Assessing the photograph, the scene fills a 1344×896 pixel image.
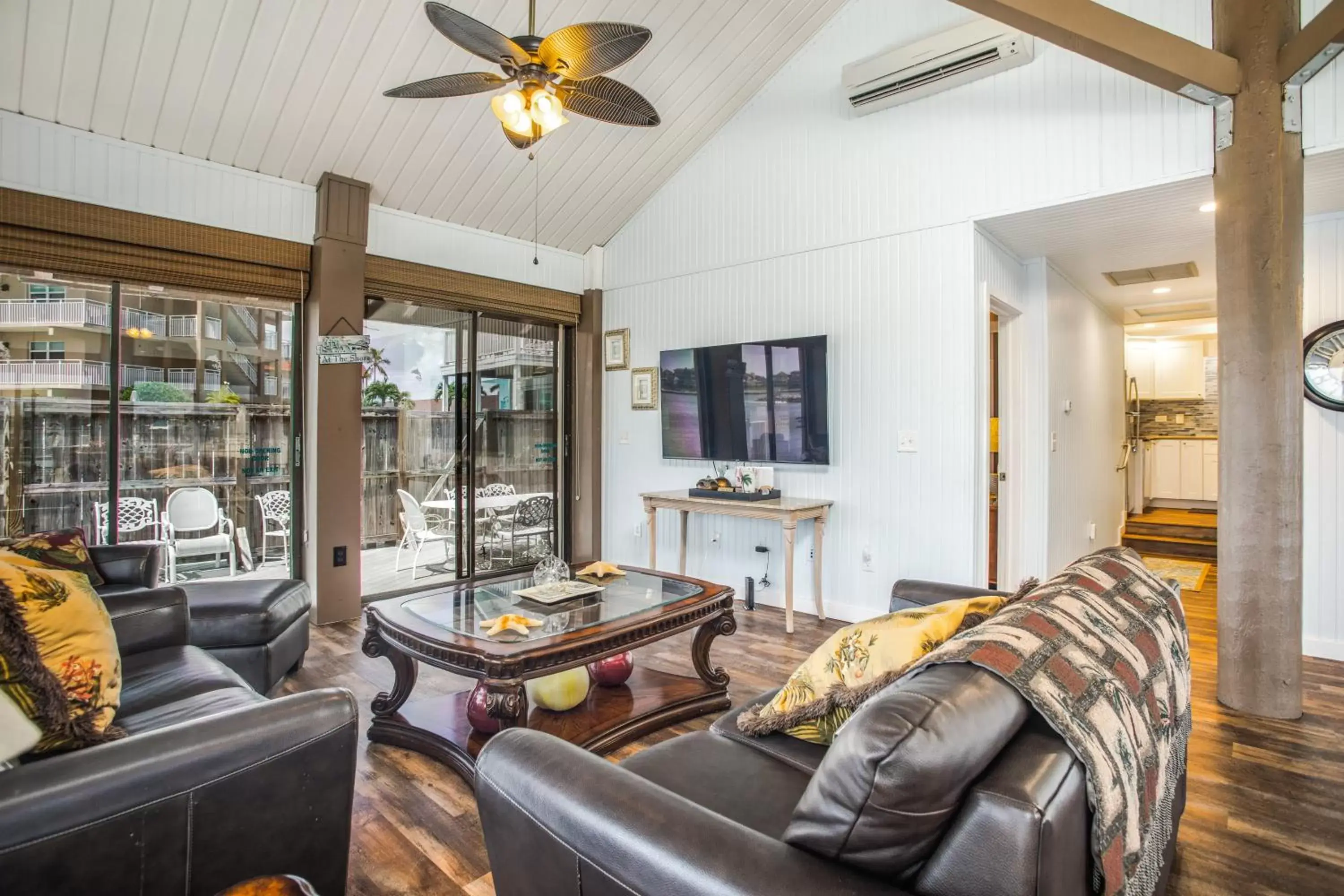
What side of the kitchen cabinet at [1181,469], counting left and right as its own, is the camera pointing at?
front

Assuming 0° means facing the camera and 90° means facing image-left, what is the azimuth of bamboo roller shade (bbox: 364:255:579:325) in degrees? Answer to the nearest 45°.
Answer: approximately 315°

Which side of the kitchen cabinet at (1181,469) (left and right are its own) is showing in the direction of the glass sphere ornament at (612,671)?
front

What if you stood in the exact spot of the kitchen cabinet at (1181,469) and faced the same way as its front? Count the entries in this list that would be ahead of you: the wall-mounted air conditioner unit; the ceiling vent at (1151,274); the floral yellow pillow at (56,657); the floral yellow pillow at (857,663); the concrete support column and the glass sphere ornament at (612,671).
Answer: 6

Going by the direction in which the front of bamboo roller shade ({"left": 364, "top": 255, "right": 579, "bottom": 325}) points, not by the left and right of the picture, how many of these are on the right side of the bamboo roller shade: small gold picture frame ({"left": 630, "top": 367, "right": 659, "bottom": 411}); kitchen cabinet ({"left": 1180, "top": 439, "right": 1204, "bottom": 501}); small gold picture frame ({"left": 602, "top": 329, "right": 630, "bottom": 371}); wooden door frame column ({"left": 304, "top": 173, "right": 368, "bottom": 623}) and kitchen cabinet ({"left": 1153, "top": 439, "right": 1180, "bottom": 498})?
1

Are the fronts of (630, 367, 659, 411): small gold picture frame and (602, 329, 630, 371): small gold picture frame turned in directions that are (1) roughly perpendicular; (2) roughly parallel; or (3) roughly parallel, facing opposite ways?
roughly parallel

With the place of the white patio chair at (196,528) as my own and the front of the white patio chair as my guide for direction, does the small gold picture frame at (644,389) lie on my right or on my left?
on my left

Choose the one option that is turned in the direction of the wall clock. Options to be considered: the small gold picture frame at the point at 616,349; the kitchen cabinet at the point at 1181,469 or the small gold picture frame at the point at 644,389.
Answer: the kitchen cabinet

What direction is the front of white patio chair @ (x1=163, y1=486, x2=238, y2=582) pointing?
toward the camera

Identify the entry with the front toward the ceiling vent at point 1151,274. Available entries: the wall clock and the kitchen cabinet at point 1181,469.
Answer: the kitchen cabinet

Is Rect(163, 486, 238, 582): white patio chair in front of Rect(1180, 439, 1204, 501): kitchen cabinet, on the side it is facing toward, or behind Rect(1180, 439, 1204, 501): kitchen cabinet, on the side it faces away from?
in front

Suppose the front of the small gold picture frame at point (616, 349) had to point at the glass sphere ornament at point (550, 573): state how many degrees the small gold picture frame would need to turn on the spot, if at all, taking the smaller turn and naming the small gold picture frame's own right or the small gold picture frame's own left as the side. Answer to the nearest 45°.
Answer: approximately 45° to the small gold picture frame's own left

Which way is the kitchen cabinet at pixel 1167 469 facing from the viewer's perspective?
toward the camera

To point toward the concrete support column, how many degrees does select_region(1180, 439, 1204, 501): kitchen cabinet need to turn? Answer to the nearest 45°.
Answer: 0° — it already faces it
